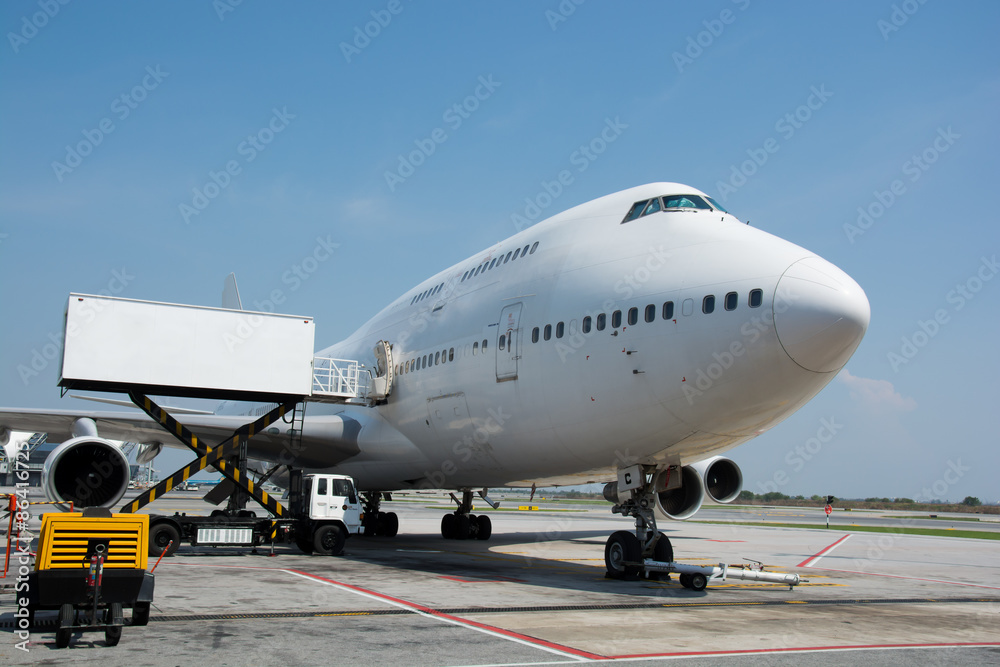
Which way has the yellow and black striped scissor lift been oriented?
to the viewer's right

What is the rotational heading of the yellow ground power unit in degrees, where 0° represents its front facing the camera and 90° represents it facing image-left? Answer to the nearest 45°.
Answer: approximately 0°

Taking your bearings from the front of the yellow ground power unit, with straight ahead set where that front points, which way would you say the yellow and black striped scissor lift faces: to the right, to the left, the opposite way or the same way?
to the left

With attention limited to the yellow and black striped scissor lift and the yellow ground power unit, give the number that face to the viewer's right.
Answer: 1

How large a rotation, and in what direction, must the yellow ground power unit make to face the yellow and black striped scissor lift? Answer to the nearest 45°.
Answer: approximately 180°

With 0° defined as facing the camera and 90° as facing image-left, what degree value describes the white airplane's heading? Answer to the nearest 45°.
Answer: approximately 315°

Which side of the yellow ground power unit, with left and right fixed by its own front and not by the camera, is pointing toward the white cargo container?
back

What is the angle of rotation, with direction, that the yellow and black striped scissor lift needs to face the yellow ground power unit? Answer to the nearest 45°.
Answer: approximately 90° to its right
